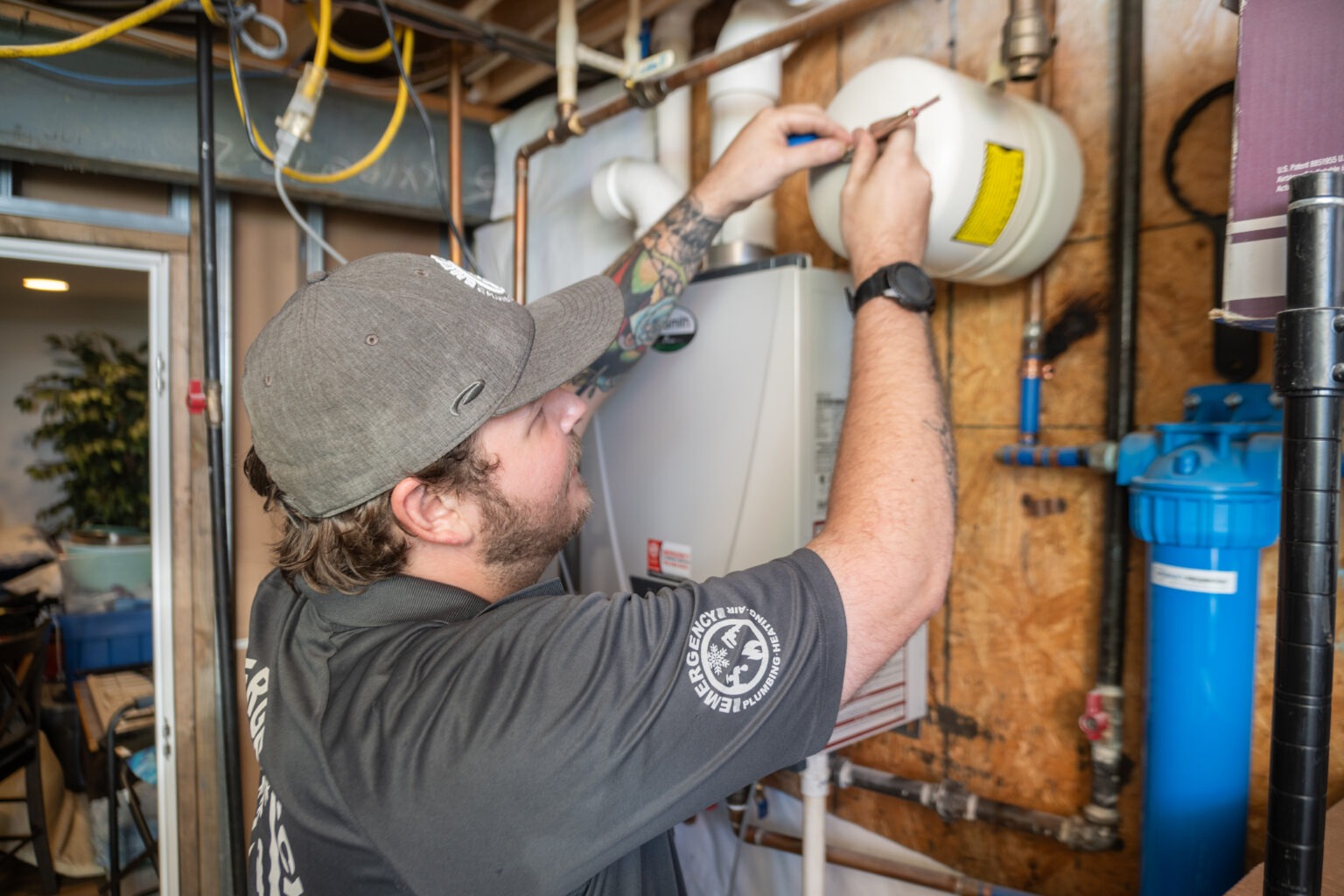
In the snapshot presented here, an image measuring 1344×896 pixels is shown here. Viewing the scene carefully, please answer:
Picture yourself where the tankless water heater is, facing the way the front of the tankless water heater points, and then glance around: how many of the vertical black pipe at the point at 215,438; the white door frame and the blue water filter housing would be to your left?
1

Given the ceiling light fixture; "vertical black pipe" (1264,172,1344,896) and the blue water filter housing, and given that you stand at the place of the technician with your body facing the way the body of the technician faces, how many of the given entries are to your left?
1

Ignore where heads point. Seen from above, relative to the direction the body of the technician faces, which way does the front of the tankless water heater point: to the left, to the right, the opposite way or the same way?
the opposite way

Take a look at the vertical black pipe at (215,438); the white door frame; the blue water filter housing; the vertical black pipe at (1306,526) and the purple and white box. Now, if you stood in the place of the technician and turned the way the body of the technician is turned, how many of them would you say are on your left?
2

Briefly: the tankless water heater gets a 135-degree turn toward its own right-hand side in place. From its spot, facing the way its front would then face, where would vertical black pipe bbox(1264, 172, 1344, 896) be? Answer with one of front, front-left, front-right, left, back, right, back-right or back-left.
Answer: back-right

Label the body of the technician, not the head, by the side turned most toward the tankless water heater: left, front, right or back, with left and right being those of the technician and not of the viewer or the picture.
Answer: front

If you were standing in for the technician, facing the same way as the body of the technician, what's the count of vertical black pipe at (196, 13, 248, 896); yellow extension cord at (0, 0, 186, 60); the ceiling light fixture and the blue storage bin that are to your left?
4

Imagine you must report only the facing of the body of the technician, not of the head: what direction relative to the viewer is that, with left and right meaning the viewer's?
facing away from the viewer and to the right of the viewer

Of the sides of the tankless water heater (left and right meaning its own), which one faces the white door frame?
right

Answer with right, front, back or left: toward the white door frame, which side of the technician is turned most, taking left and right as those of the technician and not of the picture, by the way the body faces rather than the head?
left
